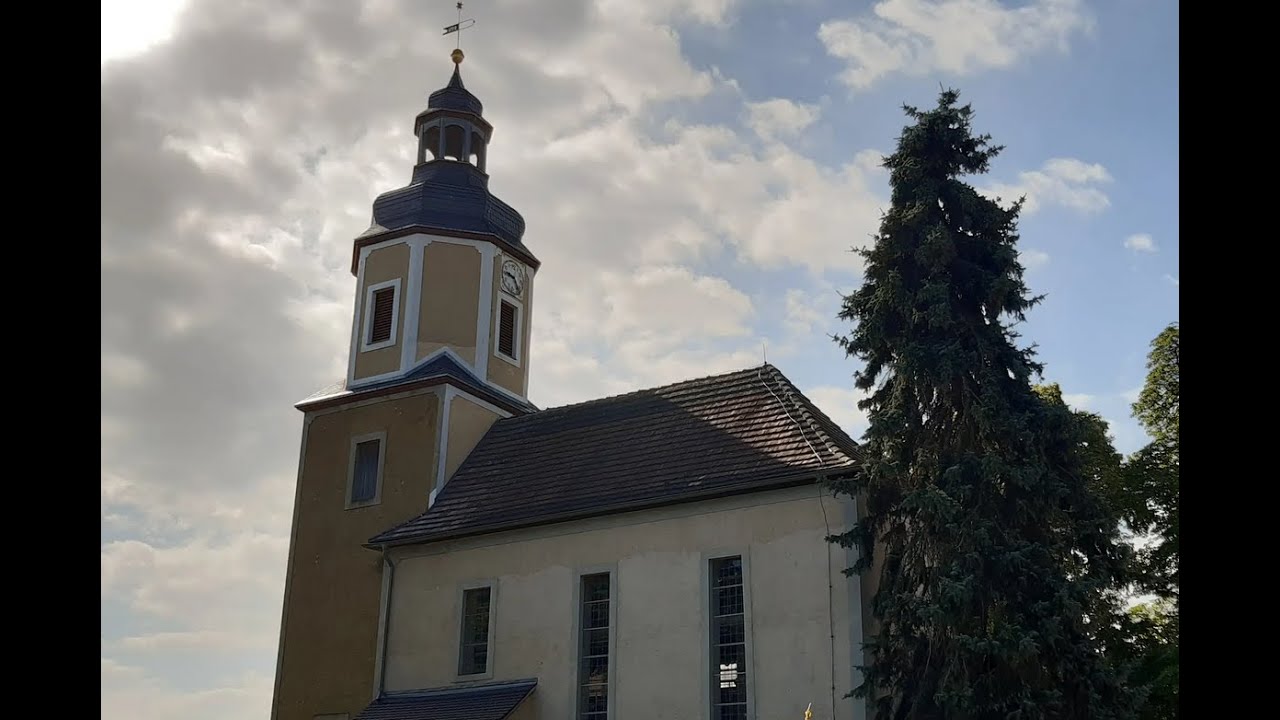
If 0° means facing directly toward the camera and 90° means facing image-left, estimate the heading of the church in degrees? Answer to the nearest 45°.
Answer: approximately 135°

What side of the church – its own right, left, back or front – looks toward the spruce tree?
back
